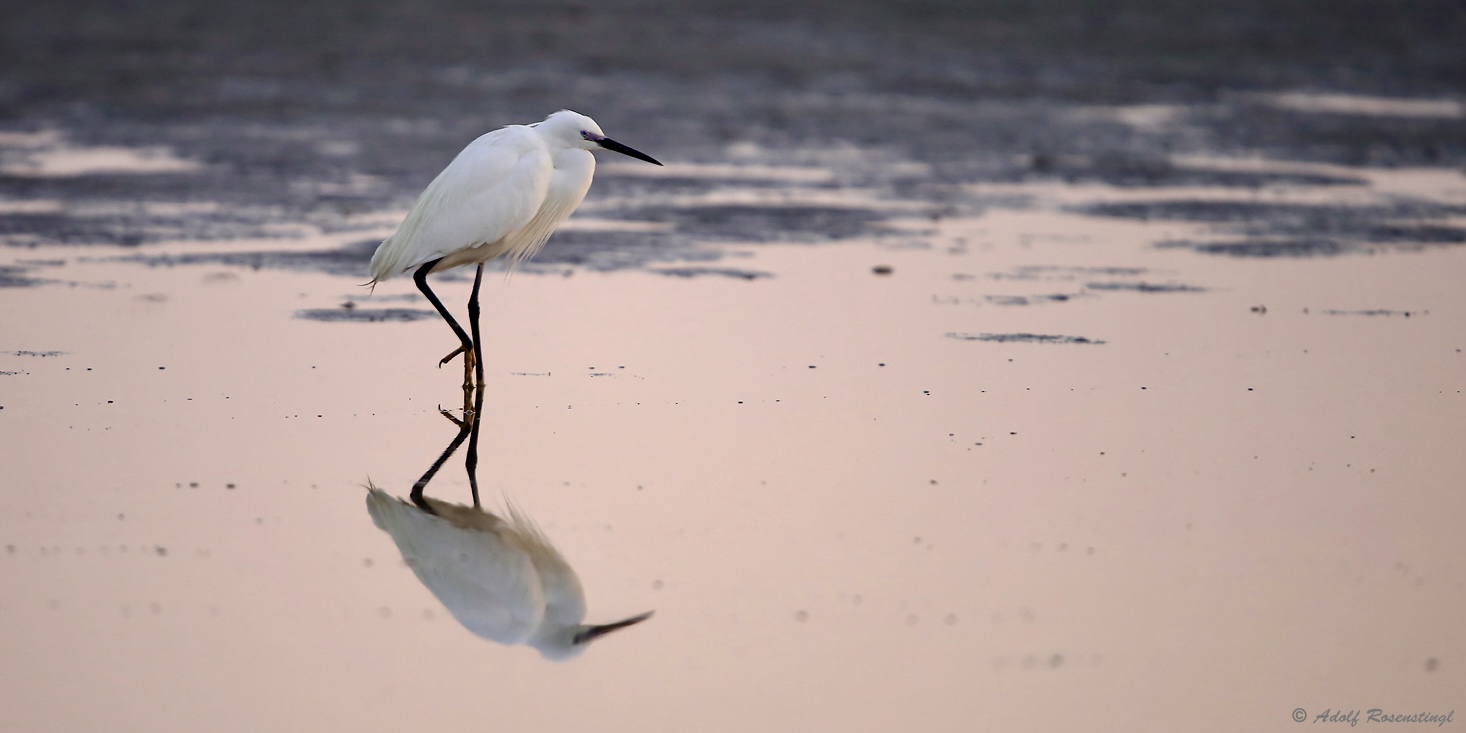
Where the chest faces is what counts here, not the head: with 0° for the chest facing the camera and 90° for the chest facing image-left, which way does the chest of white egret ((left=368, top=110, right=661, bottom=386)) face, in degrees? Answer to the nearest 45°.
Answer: approximately 270°
